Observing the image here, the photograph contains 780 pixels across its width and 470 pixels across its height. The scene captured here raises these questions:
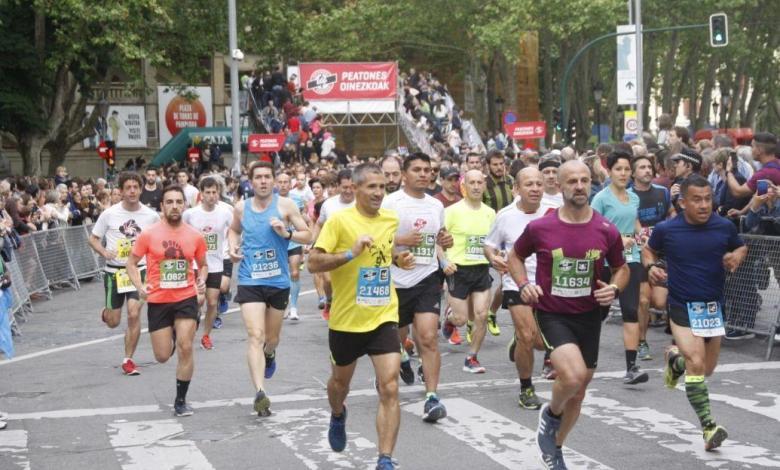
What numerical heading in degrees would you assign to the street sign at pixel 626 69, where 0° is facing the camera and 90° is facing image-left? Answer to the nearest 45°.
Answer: approximately 0°

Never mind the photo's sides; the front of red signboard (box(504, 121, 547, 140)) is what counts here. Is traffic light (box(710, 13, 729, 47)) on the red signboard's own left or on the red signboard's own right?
on the red signboard's own left

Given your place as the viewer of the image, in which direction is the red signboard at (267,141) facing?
facing the viewer

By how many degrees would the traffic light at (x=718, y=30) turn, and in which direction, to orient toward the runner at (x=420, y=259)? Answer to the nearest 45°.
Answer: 0° — it already faces them

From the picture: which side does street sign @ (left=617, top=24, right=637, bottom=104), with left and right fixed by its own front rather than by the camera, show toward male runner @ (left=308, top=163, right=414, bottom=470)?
front

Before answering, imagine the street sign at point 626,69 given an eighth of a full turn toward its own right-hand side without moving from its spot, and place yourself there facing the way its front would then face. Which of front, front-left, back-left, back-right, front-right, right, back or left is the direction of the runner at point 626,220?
front-left

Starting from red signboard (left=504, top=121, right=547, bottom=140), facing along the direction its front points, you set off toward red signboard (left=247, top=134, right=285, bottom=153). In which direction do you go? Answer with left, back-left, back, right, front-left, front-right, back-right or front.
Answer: right

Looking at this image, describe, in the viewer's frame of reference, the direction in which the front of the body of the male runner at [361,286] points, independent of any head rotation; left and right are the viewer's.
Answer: facing the viewer and to the right of the viewer

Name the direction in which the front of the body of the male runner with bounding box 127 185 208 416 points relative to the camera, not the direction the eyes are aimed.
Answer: toward the camera

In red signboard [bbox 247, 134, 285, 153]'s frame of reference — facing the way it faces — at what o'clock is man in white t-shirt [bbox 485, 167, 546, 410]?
The man in white t-shirt is roughly at 12 o'clock from the red signboard.

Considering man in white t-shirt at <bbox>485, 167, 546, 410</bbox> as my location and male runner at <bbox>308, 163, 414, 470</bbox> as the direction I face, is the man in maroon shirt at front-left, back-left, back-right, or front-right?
front-left

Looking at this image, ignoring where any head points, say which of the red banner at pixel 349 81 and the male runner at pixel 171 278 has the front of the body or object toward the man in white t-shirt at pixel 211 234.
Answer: the red banner

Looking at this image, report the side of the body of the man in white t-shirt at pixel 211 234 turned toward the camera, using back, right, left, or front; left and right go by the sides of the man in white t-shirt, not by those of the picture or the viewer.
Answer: front
